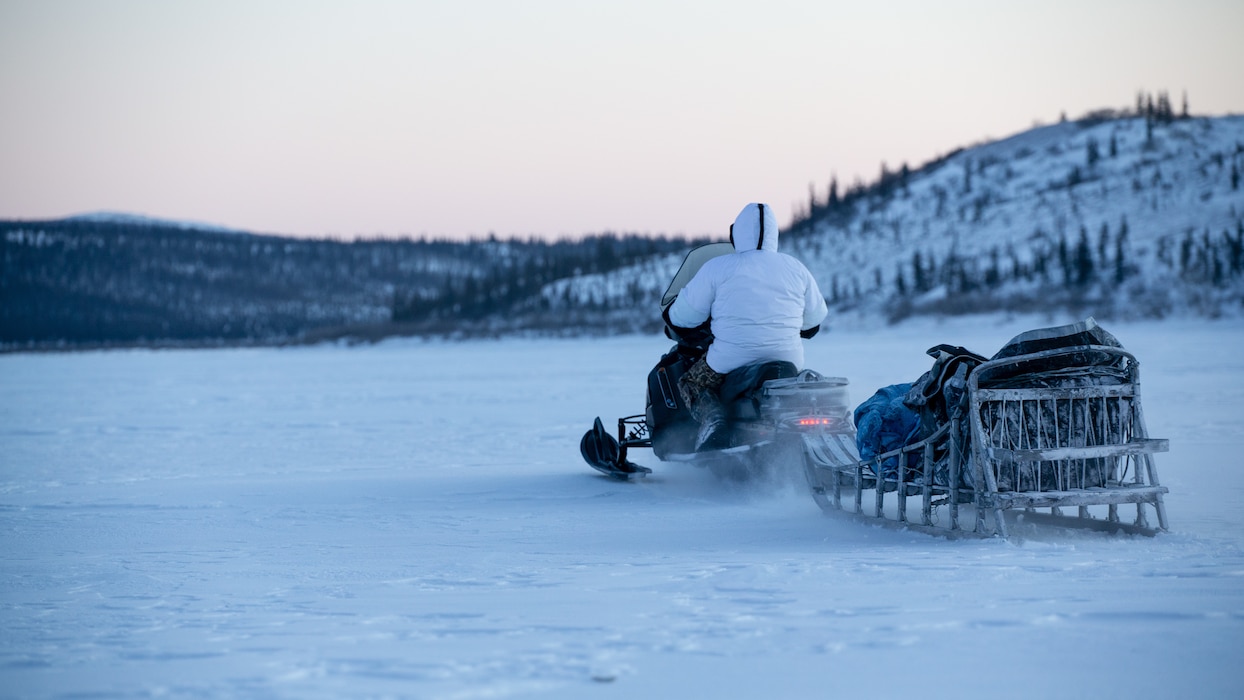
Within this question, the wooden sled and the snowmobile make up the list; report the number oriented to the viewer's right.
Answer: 0

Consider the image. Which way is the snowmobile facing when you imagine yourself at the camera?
facing away from the viewer and to the left of the viewer

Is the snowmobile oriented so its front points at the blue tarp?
no

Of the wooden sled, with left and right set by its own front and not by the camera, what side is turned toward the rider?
front

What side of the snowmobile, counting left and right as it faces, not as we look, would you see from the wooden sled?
back

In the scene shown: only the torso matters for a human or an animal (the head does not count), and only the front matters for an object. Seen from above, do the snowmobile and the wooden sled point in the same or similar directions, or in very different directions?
same or similar directions

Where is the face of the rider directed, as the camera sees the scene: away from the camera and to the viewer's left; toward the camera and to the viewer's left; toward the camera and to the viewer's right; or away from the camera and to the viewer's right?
away from the camera and to the viewer's left

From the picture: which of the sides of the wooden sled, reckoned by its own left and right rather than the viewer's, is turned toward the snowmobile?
front

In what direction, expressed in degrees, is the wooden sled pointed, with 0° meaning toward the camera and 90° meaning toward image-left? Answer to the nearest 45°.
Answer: approximately 135°

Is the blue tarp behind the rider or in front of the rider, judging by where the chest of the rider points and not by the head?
behind

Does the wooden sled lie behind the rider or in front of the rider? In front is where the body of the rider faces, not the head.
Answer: behind

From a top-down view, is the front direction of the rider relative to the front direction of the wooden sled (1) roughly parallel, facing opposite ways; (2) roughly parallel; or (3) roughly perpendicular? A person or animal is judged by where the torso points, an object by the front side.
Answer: roughly parallel

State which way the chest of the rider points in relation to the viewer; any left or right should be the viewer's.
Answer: facing away from the viewer and to the left of the viewer
